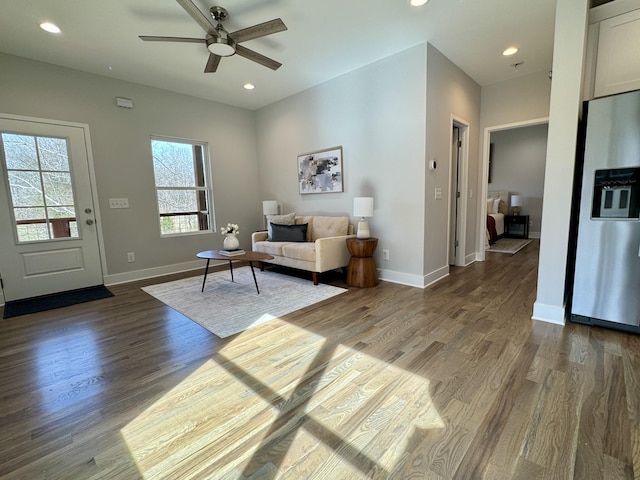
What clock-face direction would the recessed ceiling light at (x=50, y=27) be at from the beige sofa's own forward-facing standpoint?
The recessed ceiling light is roughly at 1 o'clock from the beige sofa.

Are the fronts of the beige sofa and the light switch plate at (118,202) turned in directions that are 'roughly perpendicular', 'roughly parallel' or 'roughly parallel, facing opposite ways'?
roughly perpendicular

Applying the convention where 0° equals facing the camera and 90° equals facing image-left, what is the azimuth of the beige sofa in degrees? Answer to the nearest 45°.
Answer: approximately 45°

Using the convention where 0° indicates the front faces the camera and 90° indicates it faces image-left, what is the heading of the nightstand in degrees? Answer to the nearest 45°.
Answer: approximately 0°

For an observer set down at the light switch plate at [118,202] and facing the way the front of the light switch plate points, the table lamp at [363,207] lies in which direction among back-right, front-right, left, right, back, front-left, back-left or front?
front-left

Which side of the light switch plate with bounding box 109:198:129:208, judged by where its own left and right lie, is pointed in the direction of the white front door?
right

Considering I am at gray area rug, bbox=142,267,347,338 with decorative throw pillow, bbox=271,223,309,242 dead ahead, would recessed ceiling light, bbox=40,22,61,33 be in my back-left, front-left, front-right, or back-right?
back-left

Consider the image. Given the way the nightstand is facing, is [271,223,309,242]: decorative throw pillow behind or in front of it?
in front

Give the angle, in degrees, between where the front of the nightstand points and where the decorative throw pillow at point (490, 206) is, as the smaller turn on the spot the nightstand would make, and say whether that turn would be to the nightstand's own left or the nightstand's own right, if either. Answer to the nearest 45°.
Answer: approximately 45° to the nightstand's own right

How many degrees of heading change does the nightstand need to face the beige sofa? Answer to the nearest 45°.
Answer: approximately 45° to its right
